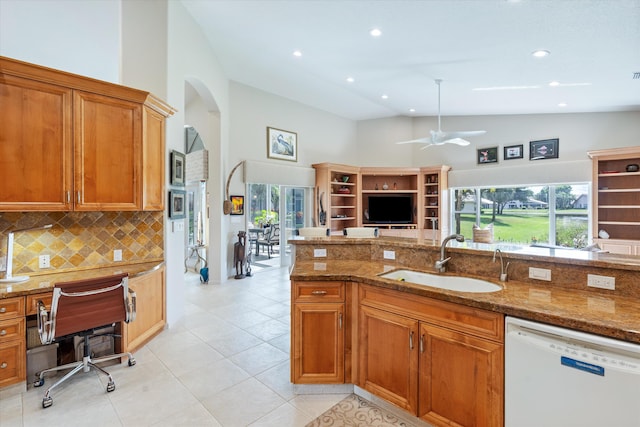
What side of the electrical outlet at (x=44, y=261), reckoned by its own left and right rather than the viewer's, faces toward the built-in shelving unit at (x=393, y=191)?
left

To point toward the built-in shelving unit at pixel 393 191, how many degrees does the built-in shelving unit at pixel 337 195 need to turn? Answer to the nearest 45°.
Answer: approximately 45° to its left

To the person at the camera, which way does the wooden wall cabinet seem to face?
facing the viewer and to the right of the viewer

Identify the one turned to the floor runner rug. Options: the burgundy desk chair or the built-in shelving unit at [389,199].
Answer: the built-in shelving unit

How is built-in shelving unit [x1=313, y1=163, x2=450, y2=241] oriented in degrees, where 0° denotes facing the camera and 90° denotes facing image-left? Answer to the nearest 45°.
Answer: approximately 0°

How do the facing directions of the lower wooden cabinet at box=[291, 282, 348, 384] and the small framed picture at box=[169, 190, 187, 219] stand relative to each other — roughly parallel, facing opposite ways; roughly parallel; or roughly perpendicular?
roughly perpendicular

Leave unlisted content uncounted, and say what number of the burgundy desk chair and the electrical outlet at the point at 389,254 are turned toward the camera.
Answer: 1

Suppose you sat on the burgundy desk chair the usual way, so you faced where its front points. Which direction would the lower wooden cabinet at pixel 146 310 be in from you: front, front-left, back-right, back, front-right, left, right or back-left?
right

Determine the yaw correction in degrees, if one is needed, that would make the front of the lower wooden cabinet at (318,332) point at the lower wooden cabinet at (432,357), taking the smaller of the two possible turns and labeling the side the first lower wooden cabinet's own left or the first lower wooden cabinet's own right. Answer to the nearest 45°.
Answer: approximately 45° to the first lower wooden cabinet's own left

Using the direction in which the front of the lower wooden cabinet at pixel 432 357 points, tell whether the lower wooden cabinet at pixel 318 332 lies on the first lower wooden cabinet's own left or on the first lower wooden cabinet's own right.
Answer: on the first lower wooden cabinet's own right

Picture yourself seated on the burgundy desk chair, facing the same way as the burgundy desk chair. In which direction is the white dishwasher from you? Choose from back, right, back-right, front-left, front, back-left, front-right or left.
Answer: back

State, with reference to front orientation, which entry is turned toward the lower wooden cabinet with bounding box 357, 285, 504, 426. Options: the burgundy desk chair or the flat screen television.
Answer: the flat screen television
